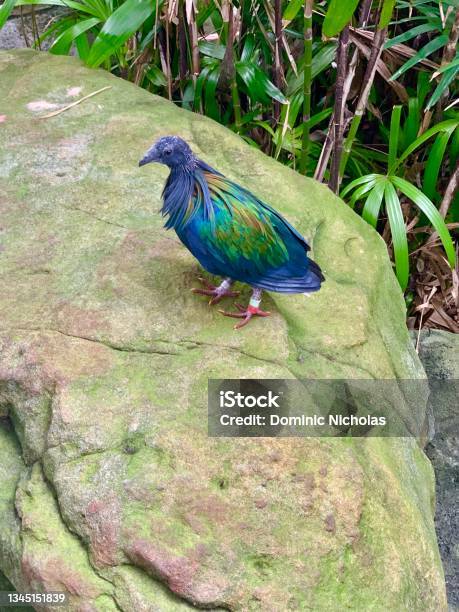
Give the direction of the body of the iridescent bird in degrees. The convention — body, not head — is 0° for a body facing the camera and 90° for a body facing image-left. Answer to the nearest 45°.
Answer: approximately 90°
